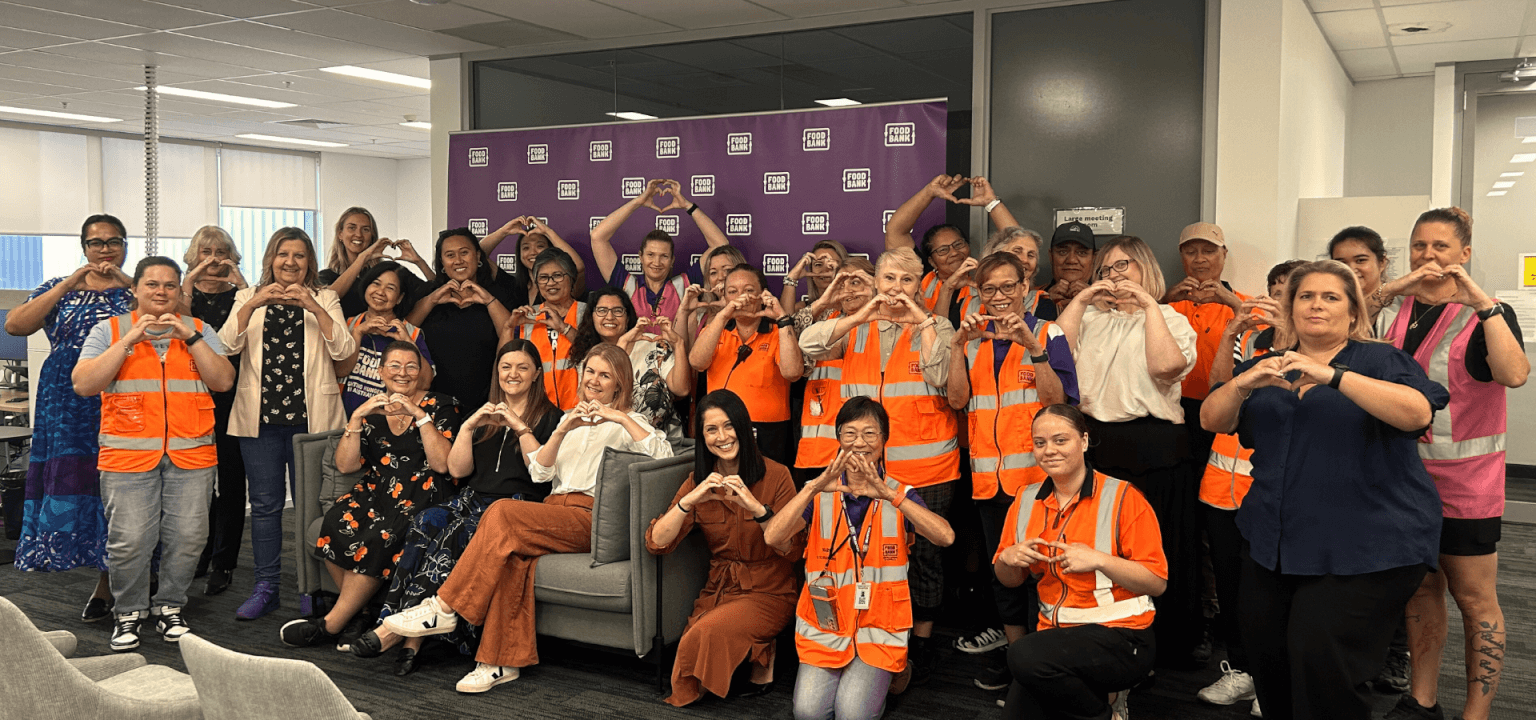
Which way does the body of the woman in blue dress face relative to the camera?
toward the camera

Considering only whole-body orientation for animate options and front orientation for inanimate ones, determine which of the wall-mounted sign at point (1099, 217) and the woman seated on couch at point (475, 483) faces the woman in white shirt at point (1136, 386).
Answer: the wall-mounted sign

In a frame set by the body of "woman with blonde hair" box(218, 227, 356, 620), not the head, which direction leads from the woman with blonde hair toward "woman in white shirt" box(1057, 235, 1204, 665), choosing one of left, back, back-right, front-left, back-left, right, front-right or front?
front-left

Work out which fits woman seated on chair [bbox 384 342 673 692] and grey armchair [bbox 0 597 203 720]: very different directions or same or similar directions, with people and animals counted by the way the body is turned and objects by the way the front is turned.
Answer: very different directions

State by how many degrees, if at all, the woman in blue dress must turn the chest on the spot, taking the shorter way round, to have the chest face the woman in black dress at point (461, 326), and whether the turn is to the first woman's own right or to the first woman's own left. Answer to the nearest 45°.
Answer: approximately 90° to the first woman's own left

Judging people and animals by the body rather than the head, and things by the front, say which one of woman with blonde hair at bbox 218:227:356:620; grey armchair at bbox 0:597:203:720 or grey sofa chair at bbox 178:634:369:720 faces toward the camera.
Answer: the woman with blonde hair

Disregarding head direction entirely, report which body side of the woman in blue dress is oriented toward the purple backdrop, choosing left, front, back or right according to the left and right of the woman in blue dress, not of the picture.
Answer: left

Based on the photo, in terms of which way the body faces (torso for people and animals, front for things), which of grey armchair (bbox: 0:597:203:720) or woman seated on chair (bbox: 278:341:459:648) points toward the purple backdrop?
the grey armchair

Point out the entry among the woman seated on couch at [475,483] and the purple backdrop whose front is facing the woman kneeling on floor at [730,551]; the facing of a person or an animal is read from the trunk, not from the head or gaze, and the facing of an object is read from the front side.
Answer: the purple backdrop

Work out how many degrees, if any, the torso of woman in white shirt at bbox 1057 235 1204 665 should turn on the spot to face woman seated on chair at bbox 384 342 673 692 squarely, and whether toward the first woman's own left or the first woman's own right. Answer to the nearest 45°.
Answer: approximately 45° to the first woman's own right

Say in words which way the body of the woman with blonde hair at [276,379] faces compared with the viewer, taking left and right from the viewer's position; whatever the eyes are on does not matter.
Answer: facing the viewer

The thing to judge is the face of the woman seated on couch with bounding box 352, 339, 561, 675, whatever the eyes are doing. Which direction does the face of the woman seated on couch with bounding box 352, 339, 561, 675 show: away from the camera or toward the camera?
toward the camera

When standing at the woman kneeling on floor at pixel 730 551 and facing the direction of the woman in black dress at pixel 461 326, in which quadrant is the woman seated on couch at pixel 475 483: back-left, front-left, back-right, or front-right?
front-left

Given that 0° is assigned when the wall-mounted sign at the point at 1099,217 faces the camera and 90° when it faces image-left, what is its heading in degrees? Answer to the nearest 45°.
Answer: approximately 0°

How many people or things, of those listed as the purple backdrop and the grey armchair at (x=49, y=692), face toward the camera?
1

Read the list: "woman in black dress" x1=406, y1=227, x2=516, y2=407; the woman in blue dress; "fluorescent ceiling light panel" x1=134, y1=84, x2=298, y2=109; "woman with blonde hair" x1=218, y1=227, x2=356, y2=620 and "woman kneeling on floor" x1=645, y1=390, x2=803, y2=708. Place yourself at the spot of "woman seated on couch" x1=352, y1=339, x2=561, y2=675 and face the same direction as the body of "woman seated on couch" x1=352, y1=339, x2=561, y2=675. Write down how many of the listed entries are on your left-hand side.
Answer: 1

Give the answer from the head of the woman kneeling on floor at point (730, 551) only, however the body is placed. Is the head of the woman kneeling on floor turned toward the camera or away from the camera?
toward the camera
